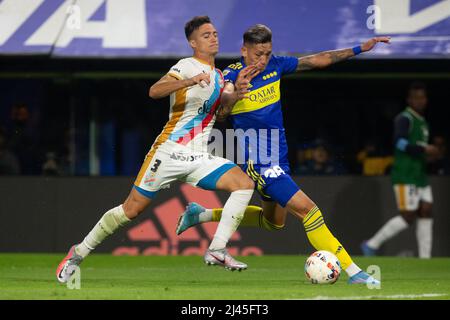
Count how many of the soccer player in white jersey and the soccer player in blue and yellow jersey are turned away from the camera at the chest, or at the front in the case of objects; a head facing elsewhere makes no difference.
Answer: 0

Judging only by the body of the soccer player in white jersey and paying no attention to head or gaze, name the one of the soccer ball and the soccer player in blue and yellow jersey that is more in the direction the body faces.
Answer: the soccer ball

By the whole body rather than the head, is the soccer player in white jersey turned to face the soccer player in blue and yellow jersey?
no

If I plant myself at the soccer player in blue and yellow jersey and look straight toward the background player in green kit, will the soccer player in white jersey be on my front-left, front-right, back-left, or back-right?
back-left

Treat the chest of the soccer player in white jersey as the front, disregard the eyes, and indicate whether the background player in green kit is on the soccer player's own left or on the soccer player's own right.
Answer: on the soccer player's own left

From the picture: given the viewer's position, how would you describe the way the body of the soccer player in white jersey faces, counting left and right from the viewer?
facing the viewer and to the right of the viewer
